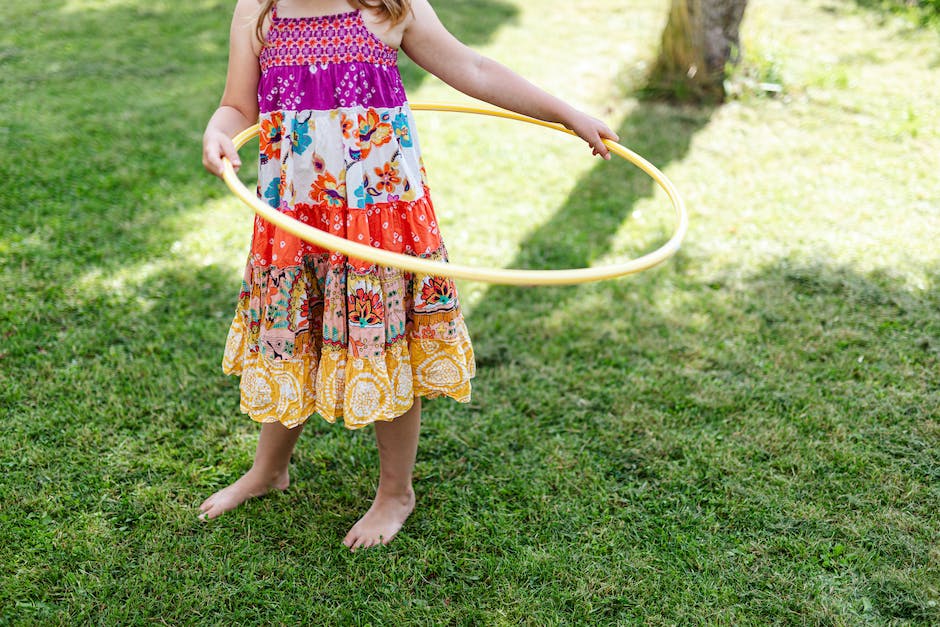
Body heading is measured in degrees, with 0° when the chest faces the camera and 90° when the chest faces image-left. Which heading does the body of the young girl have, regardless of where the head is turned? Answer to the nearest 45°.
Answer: approximately 45°
